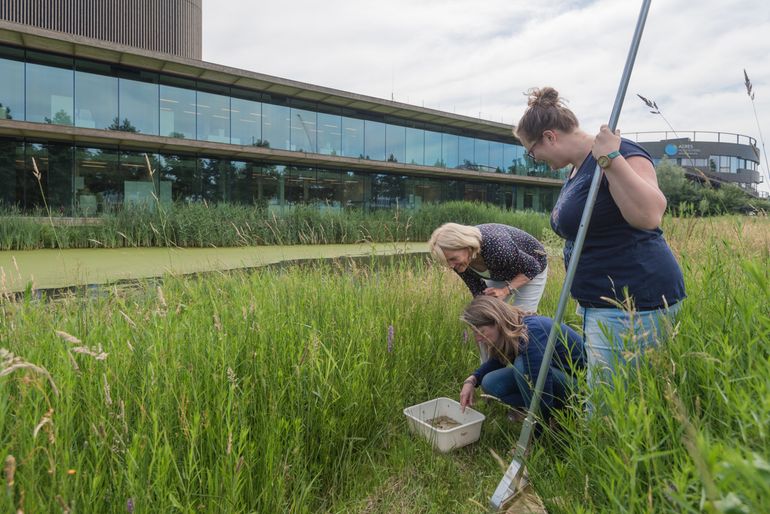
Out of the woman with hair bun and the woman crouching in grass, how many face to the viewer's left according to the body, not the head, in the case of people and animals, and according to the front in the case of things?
2

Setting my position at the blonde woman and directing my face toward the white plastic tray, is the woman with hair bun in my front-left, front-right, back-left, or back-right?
front-left

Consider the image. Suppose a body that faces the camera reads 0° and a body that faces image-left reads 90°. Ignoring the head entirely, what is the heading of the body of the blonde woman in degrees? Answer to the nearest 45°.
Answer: approximately 45°

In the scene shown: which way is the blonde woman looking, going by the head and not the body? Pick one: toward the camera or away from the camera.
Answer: toward the camera

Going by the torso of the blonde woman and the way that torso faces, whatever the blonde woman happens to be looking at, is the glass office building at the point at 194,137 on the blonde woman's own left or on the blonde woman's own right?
on the blonde woman's own right

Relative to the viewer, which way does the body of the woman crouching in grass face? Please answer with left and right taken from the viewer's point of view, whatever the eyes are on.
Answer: facing to the left of the viewer

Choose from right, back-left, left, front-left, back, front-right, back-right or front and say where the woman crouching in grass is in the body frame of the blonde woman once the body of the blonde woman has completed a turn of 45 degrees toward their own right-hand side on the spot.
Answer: left

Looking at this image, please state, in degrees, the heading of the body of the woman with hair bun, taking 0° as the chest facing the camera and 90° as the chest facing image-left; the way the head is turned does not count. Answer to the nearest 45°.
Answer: approximately 90°

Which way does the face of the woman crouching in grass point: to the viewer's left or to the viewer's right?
to the viewer's left

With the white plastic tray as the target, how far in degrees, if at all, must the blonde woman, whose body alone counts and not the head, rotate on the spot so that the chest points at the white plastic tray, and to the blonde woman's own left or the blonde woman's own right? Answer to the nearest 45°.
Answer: approximately 45° to the blonde woman's own left
